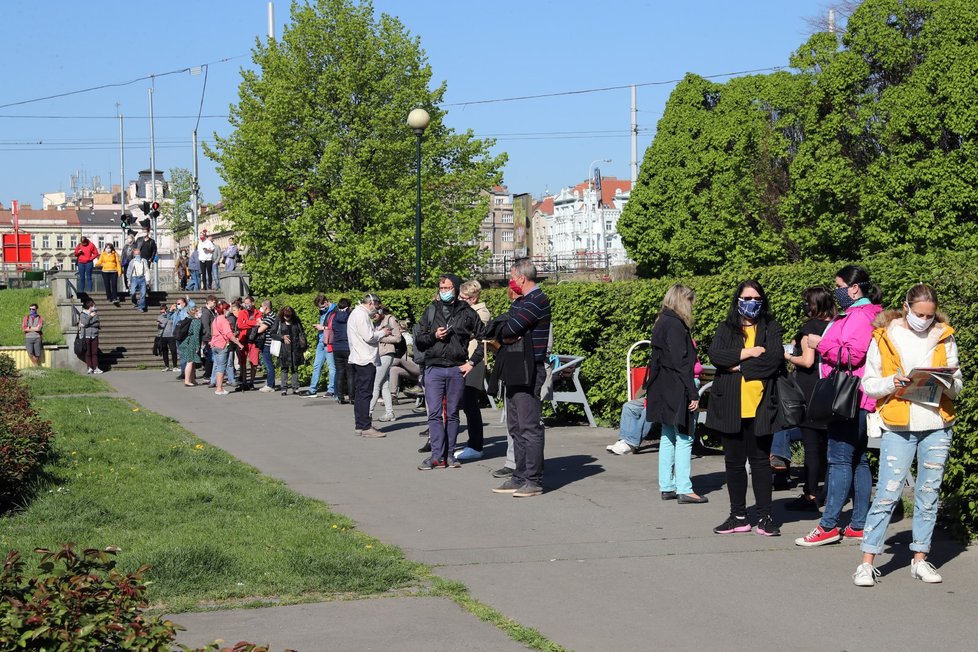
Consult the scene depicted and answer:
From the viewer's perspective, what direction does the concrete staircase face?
toward the camera

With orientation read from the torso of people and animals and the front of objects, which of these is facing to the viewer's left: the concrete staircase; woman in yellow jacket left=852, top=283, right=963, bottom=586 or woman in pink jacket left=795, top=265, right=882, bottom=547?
the woman in pink jacket

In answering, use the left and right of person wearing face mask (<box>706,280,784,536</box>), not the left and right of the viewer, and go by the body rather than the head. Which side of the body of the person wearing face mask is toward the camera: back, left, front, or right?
front

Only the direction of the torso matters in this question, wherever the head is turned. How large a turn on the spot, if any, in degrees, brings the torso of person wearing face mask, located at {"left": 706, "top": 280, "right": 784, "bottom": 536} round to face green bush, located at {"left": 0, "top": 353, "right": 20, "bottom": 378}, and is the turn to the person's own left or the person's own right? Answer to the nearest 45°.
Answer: approximately 135° to the person's own right

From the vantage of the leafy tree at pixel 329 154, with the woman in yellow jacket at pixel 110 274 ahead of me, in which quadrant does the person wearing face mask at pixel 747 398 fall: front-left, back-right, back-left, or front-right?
back-left

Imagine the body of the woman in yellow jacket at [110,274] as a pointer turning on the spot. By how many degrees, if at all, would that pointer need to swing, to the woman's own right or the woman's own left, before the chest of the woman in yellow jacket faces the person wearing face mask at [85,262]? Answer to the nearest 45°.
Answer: approximately 90° to the woman's own right

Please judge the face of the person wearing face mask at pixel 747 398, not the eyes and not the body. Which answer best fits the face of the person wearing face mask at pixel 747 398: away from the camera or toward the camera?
toward the camera

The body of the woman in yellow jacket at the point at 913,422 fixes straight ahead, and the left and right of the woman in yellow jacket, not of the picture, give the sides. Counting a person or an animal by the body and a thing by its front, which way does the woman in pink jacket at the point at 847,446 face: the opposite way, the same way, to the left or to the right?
to the right

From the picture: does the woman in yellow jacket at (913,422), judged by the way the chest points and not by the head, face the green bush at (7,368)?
no

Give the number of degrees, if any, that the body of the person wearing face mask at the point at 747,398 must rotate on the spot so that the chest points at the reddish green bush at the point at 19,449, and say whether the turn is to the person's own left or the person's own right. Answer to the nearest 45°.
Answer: approximately 90° to the person's own right

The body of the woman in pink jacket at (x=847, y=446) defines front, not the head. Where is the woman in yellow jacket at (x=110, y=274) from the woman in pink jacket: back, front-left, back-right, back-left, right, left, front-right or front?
front-right

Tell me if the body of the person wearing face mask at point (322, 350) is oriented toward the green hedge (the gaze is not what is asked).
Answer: no

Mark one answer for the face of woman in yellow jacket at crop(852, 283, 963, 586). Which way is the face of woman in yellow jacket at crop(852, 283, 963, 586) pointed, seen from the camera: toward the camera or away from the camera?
toward the camera

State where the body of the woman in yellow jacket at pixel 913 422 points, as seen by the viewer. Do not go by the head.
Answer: toward the camera

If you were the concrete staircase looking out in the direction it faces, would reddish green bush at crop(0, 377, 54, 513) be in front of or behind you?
in front

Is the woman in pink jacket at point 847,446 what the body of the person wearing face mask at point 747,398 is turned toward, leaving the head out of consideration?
no
